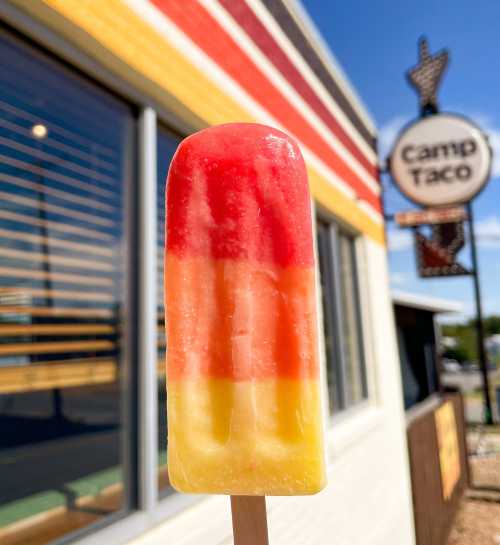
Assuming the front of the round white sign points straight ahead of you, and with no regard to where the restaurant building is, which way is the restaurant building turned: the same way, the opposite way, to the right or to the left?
to the left

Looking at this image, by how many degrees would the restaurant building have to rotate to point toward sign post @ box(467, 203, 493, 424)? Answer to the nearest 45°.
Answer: approximately 90° to its left

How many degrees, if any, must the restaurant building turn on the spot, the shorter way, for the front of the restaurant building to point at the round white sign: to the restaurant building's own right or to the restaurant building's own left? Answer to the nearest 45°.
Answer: approximately 90° to the restaurant building's own left

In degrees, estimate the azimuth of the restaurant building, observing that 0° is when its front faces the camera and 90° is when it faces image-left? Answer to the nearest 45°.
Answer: approximately 315°

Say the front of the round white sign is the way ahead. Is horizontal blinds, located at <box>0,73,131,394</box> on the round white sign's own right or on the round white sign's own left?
on the round white sign's own right

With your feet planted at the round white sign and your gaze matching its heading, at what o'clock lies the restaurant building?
The restaurant building is roughly at 1 o'clock from the round white sign.
